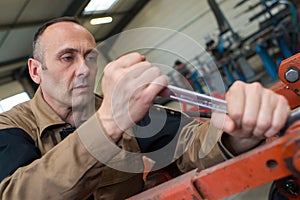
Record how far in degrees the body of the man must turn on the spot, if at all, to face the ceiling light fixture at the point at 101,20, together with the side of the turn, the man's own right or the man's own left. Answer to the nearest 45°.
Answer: approximately 135° to the man's own left

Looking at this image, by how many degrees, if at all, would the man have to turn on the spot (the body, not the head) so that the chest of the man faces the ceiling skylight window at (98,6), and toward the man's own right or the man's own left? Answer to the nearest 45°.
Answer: approximately 135° to the man's own left
